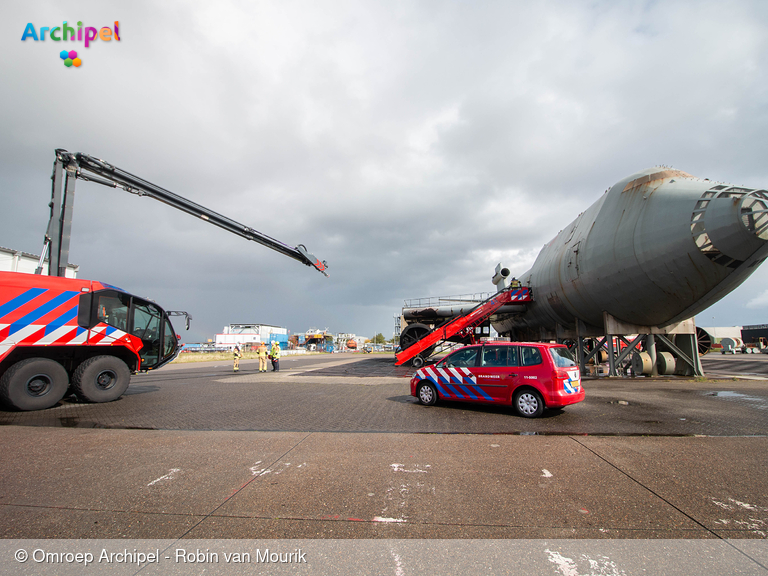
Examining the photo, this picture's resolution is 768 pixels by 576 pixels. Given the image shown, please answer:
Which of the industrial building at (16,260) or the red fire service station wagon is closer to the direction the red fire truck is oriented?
the red fire service station wagon

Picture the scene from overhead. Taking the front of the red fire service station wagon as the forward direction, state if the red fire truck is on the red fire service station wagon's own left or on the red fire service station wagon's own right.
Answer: on the red fire service station wagon's own left

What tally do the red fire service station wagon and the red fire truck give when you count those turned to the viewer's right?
1

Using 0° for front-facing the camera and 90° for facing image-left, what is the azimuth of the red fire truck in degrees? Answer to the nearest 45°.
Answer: approximately 270°

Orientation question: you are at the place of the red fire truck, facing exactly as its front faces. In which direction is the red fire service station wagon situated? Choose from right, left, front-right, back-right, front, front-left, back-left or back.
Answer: front-right

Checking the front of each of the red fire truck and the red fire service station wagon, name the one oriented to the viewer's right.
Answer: the red fire truck

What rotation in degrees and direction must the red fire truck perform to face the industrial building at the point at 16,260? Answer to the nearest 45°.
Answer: approximately 90° to its left

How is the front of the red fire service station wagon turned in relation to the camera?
facing away from the viewer and to the left of the viewer
